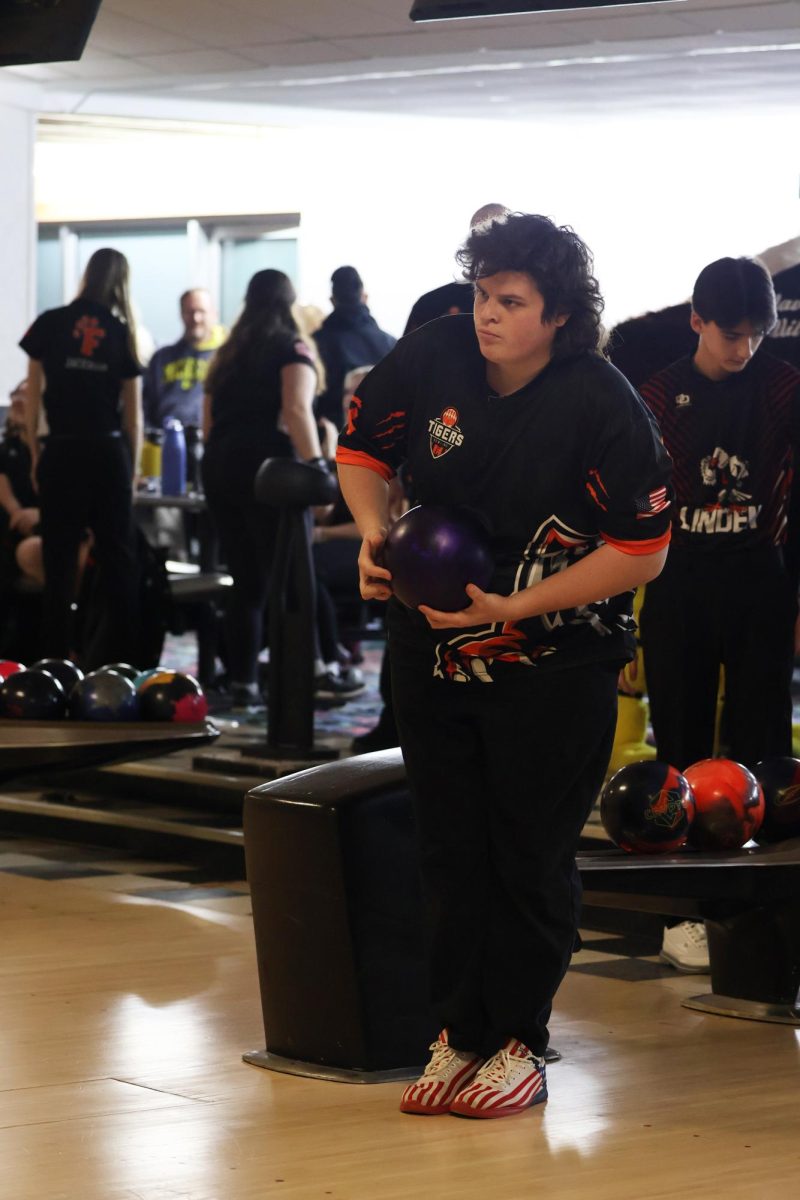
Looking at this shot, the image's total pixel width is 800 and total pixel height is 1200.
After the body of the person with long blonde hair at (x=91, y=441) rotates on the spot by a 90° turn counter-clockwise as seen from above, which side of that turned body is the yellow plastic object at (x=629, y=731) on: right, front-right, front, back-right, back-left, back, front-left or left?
back-left

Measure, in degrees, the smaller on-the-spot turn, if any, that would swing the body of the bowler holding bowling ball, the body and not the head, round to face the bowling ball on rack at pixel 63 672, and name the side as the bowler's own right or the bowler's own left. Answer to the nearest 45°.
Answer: approximately 90° to the bowler's own right

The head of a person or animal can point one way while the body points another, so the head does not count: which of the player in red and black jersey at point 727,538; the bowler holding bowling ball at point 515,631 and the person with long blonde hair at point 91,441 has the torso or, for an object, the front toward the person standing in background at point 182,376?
the person with long blonde hair

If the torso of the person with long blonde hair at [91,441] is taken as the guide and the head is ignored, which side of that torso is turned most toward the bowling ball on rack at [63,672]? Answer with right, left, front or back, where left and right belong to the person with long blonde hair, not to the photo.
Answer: back

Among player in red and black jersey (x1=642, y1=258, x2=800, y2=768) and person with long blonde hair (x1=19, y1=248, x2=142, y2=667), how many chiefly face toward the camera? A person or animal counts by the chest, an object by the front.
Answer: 1

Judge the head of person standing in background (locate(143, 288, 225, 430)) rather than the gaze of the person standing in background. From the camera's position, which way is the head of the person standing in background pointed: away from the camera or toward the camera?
toward the camera

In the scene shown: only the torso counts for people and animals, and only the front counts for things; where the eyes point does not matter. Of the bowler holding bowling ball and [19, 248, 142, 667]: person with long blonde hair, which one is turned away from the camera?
the person with long blonde hair

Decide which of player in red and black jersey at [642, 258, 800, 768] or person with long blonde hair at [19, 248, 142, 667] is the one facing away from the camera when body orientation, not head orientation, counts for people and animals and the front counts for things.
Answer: the person with long blonde hair

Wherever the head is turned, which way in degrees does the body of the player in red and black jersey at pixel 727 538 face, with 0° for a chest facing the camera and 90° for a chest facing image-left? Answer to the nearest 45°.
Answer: approximately 0°

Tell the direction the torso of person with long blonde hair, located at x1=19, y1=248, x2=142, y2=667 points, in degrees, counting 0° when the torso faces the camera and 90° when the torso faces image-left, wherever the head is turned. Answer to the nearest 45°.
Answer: approximately 180°

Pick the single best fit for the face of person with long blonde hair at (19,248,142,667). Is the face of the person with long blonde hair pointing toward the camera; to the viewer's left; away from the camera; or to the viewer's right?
away from the camera
